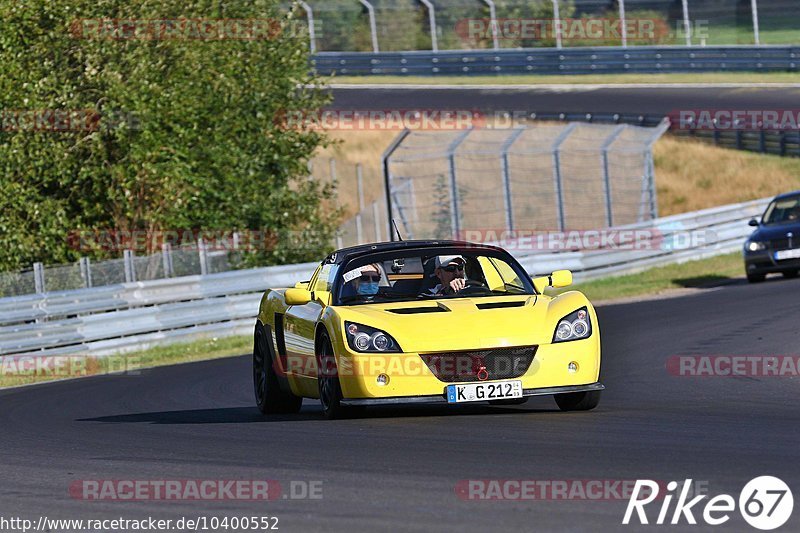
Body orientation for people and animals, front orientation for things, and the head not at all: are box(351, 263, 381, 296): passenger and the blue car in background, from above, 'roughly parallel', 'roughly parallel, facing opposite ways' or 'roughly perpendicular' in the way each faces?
roughly parallel

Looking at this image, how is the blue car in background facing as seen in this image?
toward the camera

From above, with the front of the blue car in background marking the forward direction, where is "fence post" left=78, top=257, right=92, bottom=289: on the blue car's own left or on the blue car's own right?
on the blue car's own right

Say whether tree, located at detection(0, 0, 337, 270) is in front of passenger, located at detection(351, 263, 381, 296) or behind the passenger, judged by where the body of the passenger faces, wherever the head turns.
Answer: behind

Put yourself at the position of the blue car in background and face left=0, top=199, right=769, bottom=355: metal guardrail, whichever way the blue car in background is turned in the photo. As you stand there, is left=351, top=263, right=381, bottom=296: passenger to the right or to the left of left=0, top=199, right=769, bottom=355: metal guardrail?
left

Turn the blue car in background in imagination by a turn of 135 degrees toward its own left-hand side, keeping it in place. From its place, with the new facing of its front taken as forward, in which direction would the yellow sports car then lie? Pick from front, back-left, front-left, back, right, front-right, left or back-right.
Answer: back-right

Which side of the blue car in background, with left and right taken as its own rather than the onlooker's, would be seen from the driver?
front

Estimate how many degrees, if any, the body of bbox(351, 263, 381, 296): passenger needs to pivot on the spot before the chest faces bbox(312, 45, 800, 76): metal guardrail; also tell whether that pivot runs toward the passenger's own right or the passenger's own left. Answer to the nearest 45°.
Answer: approximately 180°

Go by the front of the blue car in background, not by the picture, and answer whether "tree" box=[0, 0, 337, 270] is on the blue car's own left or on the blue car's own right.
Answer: on the blue car's own right

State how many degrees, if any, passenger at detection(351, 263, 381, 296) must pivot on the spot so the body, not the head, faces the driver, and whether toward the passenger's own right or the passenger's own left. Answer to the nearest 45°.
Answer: approximately 90° to the passenger's own left

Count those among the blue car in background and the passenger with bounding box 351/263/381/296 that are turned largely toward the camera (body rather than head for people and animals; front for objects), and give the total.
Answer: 2
